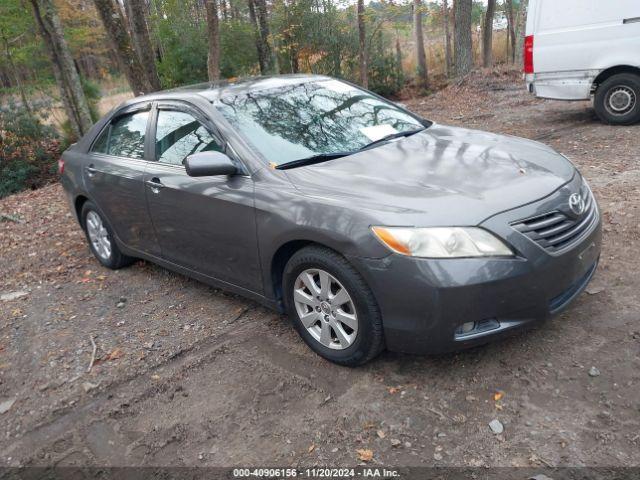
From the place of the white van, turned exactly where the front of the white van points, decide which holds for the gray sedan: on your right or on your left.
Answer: on your right

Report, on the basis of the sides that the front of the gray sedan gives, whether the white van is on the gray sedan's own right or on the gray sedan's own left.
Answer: on the gray sedan's own left

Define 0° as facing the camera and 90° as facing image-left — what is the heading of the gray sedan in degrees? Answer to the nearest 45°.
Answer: approximately 315°

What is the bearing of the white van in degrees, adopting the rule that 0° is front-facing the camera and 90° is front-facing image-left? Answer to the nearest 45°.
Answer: approximately 270°

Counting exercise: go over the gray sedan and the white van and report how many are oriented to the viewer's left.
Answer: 0
